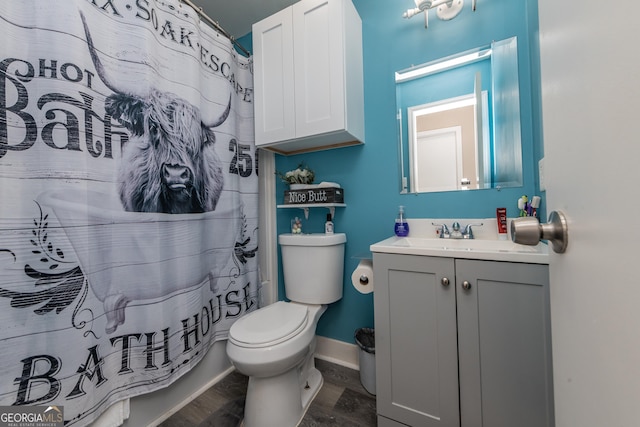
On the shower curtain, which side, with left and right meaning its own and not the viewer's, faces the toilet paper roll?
front

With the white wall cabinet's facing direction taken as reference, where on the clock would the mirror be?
The mirror is roughly at 8 o'clock from the white wall cabinet.

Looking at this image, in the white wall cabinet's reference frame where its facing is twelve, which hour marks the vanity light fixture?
The vanity light fixture is roughly at 8 o'clock from the white wall cabinet.

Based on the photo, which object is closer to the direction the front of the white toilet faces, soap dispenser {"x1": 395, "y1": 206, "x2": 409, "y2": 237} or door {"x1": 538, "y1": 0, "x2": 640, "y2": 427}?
the door

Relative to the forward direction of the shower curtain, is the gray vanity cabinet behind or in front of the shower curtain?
in front

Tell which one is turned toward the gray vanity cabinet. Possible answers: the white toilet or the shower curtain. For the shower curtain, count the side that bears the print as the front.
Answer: the shower curtain

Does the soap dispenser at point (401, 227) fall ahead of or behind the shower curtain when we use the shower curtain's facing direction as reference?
ahead

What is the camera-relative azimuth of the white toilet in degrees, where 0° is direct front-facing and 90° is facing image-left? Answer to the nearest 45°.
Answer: approximately 45°
